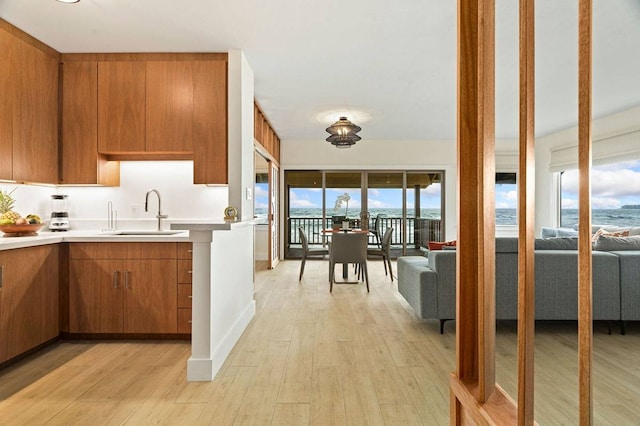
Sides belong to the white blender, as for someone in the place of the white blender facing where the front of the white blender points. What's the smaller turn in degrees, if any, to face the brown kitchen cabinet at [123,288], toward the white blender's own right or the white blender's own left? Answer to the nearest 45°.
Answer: approximately 45° to the white blender's own left

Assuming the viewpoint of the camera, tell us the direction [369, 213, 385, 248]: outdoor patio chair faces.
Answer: facing to the left of the viewer

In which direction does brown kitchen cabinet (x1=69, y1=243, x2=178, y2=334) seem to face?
toward the camera

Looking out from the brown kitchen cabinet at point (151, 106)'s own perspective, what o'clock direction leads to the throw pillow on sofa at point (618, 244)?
The throw pillow on sofa is roughly at 10 o'clock from the brown kitchen cabinet.

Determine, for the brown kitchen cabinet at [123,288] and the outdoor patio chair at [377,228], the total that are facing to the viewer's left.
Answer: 1

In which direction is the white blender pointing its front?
toward the camera

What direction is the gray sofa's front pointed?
away from the camera

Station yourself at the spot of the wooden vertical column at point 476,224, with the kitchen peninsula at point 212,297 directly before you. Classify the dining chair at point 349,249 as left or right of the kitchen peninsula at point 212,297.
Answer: right

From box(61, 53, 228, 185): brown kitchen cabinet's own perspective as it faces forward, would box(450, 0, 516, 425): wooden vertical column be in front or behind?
in front

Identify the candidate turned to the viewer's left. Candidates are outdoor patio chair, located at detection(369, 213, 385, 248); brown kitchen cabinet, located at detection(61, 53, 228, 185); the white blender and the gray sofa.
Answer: the outdoor patio chair

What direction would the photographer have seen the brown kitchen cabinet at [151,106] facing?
facing the viewer

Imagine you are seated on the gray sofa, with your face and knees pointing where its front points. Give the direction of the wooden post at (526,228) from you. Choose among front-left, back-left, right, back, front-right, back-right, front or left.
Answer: back

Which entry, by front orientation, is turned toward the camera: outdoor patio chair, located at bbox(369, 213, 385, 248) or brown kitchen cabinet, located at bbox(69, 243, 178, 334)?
the brown kitchen cabinet

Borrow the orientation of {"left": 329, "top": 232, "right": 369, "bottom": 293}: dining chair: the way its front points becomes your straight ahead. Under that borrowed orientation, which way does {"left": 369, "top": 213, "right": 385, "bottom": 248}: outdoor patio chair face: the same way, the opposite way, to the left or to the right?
to the left

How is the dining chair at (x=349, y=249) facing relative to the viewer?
away from the camera
